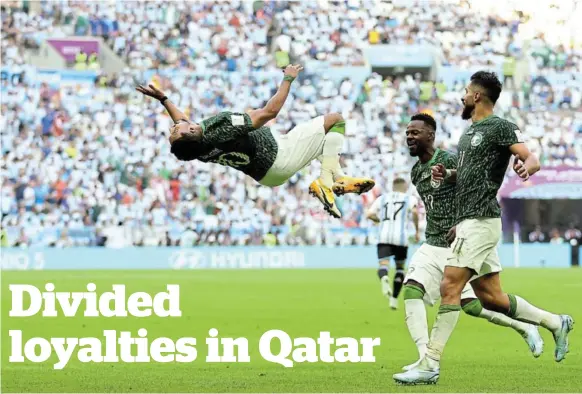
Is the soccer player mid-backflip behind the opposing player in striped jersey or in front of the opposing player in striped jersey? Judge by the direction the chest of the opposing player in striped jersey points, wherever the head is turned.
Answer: behind

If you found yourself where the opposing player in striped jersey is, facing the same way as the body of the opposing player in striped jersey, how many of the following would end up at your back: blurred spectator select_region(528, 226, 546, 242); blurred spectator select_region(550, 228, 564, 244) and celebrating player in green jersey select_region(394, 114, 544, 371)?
1

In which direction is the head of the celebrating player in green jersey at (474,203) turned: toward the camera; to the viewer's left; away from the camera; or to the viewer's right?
to the viewer's left

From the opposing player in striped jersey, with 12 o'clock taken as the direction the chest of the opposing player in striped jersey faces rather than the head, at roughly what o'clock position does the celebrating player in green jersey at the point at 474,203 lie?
The celebrating player in green jersey is roughly at 6 o'clock from the opposing player in striped jersey.

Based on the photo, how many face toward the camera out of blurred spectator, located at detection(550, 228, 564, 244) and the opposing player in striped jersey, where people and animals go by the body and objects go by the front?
1

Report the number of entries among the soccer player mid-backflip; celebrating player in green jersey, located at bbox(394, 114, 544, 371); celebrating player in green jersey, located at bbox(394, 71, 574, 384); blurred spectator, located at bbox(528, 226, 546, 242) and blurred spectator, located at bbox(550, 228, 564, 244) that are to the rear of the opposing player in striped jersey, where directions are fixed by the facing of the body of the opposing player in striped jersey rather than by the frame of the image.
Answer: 3

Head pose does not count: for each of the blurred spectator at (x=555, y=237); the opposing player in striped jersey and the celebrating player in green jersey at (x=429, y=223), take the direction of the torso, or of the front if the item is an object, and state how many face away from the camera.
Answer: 1

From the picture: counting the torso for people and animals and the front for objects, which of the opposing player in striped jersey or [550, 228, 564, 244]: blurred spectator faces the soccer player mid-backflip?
the blurred spectator

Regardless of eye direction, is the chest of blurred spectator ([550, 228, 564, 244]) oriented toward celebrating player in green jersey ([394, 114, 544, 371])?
yes

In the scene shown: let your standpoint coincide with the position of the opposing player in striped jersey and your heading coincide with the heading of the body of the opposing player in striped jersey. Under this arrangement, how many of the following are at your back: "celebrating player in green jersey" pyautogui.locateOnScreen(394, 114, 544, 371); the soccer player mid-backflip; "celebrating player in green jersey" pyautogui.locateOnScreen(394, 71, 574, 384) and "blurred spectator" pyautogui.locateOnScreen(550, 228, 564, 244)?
3

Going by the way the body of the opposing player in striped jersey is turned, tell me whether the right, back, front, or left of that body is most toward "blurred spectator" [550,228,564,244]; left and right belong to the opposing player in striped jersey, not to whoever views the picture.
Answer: front

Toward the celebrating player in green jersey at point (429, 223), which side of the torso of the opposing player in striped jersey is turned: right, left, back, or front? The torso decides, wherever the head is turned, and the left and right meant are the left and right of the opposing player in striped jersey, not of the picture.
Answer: back

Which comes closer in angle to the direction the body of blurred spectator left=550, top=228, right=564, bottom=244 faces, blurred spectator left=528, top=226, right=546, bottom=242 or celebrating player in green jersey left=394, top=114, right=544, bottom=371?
the celebrating player in green jersey

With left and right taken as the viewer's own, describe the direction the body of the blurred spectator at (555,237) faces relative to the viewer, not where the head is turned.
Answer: facing the viewer

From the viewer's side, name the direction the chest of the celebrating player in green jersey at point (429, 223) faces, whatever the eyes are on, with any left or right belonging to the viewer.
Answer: facing the viewer and to the left of the viewer

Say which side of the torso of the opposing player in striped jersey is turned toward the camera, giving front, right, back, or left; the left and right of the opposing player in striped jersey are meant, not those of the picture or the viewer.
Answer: back

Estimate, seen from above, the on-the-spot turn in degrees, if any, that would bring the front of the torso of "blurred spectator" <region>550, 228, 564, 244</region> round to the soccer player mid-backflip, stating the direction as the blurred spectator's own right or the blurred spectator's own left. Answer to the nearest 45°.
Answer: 0° — they already face them
